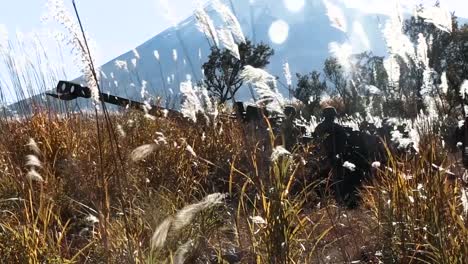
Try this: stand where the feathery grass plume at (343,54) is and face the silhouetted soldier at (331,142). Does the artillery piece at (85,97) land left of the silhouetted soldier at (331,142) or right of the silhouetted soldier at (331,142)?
left
